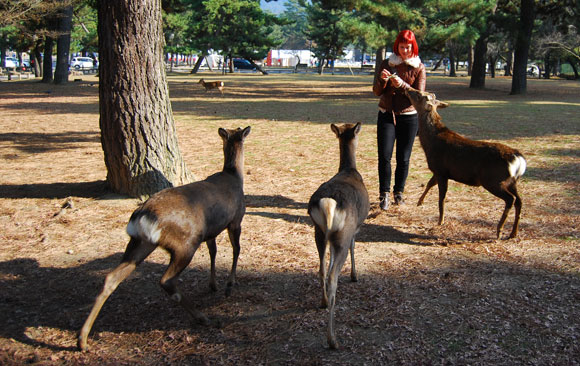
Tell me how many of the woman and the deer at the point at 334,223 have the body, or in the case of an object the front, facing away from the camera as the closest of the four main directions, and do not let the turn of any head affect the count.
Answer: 1

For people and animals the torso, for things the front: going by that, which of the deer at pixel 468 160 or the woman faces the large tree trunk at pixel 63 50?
the deer

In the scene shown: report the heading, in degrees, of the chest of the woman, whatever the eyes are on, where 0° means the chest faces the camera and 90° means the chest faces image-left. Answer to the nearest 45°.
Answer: approximately 0°

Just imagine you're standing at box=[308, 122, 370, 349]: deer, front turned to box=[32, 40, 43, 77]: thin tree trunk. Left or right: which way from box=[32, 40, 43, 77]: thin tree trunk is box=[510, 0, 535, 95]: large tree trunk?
right

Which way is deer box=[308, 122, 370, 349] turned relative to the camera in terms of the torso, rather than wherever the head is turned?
away from the camera

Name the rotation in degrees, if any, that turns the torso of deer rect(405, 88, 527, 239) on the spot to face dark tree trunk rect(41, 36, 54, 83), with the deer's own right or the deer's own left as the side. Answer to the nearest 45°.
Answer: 0° — it already faces it

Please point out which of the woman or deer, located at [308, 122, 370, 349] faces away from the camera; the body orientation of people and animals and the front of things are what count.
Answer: the deer

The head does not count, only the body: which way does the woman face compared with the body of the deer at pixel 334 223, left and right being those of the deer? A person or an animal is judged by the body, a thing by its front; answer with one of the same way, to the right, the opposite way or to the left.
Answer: the opposite way

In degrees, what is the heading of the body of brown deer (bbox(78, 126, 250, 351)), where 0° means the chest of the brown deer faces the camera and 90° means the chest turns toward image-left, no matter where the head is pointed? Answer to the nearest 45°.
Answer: approximately 225°

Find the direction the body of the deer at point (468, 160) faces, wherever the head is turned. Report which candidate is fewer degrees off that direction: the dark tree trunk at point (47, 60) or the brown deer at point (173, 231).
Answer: the dark tree trunk

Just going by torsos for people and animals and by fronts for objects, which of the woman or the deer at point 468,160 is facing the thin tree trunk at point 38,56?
the deer

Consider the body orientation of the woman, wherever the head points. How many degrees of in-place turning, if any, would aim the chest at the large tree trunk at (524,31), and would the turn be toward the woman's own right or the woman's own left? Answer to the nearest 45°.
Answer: approximately 180°
